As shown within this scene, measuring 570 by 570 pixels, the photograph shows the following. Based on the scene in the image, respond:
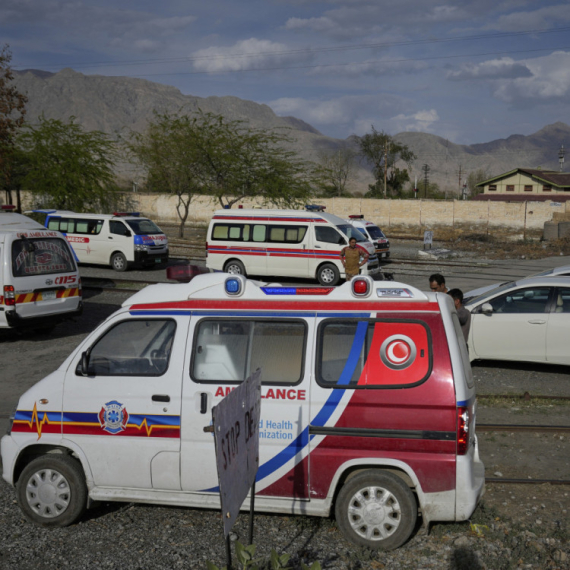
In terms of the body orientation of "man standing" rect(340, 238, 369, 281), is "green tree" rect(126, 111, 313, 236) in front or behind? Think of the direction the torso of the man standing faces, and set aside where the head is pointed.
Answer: behind

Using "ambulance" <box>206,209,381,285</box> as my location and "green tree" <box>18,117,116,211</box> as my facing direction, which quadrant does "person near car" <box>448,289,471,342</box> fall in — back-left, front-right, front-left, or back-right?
back-left

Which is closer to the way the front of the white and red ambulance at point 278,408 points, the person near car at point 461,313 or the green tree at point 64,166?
the green tree

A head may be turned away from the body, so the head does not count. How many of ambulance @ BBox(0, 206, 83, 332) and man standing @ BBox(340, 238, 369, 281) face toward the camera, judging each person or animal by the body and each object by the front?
1

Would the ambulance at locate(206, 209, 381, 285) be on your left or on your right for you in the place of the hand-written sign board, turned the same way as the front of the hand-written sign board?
on your left

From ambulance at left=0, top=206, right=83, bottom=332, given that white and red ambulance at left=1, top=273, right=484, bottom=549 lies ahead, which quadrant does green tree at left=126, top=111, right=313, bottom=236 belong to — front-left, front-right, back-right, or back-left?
back-left

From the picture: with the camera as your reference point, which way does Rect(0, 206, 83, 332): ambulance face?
facing away from the viewer and to the left of the viewer
